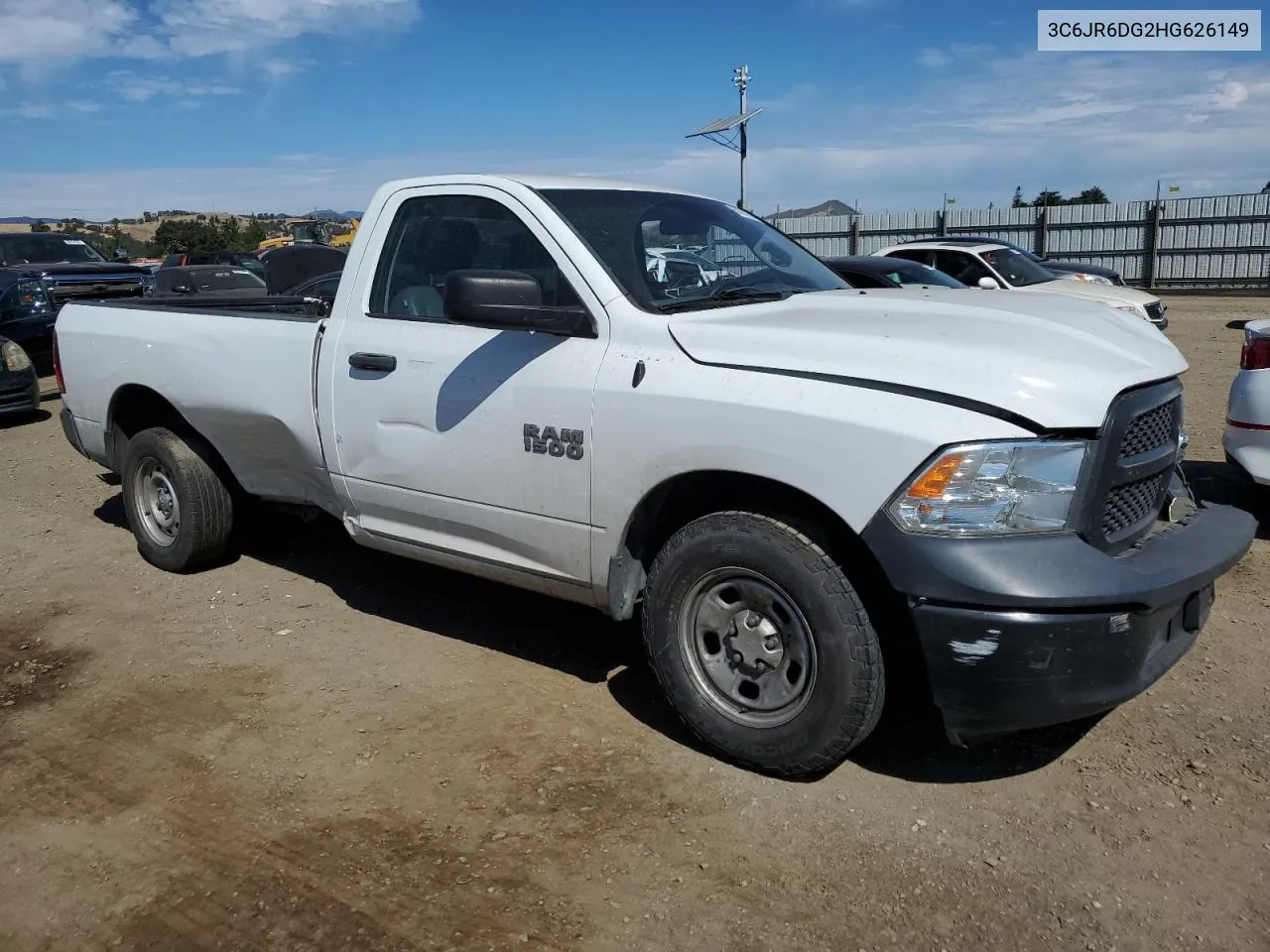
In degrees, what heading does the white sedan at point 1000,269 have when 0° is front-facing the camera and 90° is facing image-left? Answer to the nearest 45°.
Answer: approximately 315°

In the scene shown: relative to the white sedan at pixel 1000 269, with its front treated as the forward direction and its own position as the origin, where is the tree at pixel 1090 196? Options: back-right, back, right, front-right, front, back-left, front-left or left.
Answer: back-left

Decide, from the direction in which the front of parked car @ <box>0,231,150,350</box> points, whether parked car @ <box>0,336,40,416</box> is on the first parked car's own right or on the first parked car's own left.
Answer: on the first parked car's own right

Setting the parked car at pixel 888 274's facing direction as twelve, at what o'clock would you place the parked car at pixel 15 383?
the parked car at pixel 15 383 is roughly at 4 o'clock from the parked car at pixel 888 274.

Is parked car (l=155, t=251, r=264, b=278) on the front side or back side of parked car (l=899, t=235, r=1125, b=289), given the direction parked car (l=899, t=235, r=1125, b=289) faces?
on the back side

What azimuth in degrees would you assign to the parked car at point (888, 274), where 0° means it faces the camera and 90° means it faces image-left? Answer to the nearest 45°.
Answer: approximately 315°

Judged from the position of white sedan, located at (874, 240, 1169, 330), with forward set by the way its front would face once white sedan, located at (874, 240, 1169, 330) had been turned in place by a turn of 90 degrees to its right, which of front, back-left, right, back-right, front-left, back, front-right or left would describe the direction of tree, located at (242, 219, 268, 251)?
right

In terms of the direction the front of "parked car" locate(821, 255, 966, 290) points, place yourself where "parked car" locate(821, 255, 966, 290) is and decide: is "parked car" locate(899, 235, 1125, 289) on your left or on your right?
on your left
